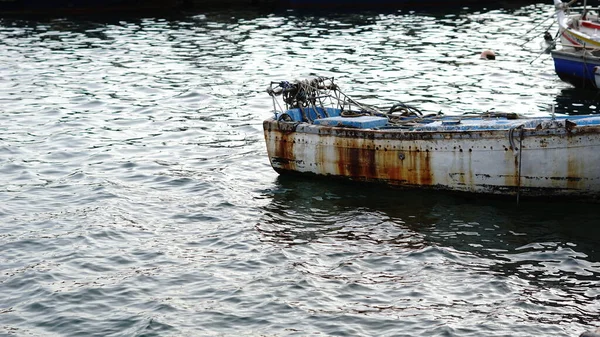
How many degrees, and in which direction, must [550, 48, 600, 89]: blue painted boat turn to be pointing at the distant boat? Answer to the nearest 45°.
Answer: approximately 90° to its right

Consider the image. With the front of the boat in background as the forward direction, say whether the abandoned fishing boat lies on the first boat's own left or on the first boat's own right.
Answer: on the first boat's own left

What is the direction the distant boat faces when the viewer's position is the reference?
facing to the left of the viewer

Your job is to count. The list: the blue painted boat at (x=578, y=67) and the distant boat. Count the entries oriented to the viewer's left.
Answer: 2

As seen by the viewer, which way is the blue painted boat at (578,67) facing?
to the viewer's left

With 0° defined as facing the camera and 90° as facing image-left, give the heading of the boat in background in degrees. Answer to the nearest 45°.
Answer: approximately 90°

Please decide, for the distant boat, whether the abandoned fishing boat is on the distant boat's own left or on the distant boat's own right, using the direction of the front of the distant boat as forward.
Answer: on the distant boat's own left
